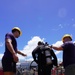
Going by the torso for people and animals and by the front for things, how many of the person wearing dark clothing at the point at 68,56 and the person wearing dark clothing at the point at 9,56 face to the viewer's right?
1

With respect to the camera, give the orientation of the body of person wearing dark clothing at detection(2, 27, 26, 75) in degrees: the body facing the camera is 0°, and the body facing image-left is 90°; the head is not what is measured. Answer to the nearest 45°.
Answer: approximately 270°

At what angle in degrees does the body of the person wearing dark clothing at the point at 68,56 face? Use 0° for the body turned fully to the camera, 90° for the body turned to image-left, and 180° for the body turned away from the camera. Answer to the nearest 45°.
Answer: approximately 135°

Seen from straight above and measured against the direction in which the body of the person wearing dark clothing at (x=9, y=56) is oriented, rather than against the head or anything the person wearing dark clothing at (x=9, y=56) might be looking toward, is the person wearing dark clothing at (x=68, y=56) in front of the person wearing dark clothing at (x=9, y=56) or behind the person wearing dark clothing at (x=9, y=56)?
in front

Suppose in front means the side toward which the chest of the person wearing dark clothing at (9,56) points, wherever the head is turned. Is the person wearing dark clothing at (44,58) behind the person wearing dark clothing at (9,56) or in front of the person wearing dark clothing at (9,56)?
in front
